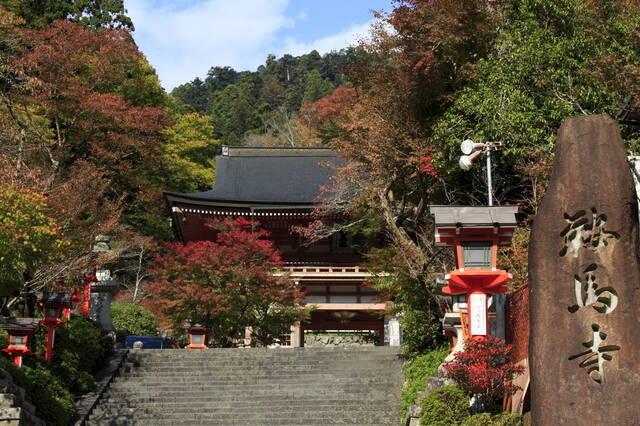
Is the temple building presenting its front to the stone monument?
yes

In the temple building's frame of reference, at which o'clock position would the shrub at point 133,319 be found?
The shrub is roughly at 3 o'clock from the temple building.

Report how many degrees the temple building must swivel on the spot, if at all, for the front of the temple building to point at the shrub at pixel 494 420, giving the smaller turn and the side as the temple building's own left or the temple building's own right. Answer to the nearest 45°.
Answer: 0° — it already faces it

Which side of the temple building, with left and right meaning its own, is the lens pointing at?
front

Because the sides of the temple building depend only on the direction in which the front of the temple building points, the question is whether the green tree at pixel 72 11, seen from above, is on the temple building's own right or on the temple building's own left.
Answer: on the temple building's own right

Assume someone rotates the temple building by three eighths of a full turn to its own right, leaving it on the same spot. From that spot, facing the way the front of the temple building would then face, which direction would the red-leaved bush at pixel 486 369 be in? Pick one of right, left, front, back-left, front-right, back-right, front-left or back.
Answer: back-left

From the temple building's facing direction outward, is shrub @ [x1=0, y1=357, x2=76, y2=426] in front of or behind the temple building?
in front

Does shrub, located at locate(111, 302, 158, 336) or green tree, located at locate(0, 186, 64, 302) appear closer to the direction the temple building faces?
the green tree

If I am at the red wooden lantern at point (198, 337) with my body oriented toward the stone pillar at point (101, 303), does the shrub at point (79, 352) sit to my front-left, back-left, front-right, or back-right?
front-left

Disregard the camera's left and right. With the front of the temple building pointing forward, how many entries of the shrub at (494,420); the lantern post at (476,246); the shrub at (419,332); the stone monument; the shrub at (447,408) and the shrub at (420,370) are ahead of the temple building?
6

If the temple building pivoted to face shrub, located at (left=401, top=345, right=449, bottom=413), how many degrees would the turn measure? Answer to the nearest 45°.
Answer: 0° — it already faces it

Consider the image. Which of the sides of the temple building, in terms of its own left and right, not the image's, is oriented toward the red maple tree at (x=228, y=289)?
front

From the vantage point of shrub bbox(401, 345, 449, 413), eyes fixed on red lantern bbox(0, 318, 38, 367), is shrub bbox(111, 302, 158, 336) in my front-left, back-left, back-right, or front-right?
front-right

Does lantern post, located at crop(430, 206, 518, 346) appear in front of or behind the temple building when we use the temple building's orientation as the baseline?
in front

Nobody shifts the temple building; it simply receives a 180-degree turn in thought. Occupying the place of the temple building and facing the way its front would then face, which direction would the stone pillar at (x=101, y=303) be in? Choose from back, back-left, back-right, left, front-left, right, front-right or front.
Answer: back-left
